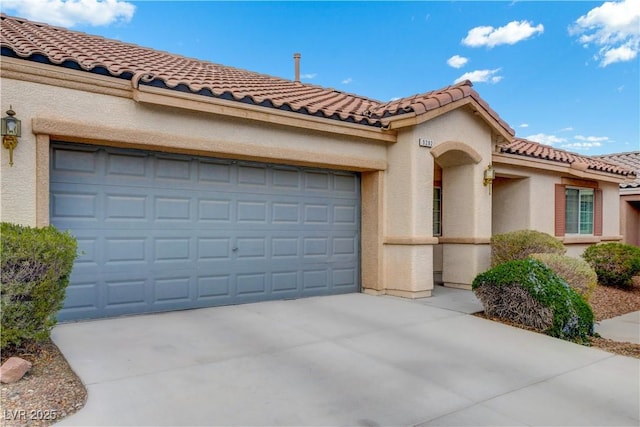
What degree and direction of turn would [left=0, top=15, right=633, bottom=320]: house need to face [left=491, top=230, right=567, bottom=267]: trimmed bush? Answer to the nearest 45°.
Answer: approximately 45° to its left

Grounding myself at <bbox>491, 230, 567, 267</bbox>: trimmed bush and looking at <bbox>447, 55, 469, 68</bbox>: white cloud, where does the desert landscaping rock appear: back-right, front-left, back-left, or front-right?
back-left

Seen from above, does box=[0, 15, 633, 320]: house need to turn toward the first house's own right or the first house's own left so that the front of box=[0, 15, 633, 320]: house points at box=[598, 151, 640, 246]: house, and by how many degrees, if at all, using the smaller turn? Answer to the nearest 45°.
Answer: approximately 90° to the first house's own left

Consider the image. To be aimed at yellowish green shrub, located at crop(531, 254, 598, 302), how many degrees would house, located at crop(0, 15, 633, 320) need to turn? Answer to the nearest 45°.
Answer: approximately 45° to its left

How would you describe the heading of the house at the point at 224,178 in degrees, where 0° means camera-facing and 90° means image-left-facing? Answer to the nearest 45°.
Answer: approximately 315°

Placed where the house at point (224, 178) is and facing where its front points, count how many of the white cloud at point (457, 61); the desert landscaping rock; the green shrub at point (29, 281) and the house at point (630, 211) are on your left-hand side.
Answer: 2

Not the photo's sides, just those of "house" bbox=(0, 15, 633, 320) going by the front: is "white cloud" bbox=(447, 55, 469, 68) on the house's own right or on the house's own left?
on the house's own left
